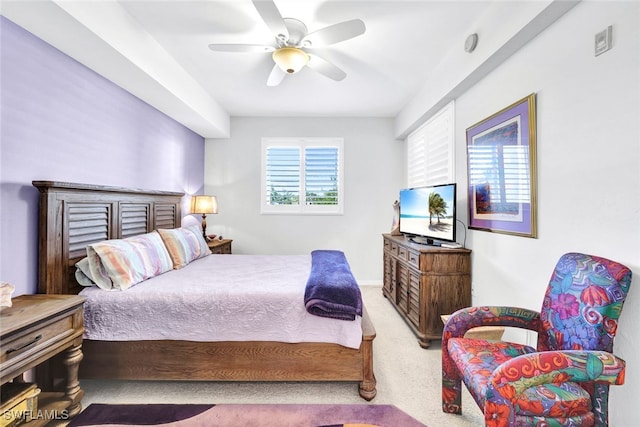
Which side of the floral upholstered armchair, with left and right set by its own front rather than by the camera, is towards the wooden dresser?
right

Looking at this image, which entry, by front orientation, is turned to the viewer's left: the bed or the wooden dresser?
the wooden dresser

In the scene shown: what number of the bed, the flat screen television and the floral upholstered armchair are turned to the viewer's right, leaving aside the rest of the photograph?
1

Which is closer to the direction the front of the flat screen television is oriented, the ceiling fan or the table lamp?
the ceiling fan

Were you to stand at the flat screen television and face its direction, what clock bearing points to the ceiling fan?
The ceiling fan is roughly at 12 o'clock from the flat screen television.

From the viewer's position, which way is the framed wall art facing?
facing the viewer and to the left of the viewer

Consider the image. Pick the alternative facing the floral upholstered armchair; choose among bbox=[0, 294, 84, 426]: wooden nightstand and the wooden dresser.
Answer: the wooden nightstand

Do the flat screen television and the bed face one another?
yes

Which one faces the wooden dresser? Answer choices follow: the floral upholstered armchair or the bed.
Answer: the bed

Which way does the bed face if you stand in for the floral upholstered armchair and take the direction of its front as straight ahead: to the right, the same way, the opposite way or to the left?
the opposite way

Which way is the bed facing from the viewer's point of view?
to the viewer's right

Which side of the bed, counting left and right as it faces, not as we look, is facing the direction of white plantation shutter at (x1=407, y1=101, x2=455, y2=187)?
front

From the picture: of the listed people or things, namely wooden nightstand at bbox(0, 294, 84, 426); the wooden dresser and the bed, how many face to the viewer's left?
1

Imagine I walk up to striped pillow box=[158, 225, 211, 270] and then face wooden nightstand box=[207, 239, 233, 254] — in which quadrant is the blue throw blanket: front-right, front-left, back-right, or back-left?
back-right

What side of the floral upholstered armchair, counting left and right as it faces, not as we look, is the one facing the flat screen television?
right

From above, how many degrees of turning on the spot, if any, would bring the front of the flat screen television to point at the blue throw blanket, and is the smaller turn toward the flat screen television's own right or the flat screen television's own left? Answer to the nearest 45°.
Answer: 0° — it already faces it

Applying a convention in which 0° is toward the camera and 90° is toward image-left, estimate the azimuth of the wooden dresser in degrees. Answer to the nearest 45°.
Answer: approximately 90°
